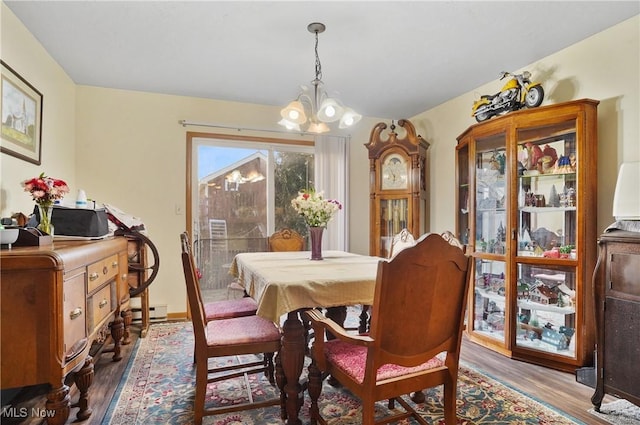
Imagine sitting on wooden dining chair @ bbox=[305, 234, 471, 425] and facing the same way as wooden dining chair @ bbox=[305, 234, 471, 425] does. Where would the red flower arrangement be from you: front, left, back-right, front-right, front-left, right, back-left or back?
front-left

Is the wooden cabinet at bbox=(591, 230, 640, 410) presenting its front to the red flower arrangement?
yes

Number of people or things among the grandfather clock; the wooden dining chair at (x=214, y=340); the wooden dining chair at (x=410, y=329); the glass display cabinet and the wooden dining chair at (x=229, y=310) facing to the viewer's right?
2

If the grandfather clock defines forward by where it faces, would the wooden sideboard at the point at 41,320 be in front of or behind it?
in front

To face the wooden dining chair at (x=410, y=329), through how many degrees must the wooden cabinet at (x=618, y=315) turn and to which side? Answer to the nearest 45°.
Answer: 0° — it already faces it

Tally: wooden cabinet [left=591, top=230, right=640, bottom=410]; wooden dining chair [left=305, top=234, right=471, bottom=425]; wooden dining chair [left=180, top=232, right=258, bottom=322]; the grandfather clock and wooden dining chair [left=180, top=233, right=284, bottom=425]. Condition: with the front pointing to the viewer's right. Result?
2

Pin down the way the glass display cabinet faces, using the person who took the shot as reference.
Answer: facing the viewer and to the left of the viewer

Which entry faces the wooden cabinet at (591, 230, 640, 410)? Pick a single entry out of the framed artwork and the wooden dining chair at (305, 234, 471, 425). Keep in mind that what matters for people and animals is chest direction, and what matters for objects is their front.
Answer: the framed artwork

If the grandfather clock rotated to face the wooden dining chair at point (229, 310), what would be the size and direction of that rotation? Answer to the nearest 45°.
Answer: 0° — it already faces it

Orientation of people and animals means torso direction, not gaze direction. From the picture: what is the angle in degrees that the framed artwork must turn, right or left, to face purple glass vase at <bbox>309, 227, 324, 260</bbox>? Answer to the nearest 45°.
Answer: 0° — it already faces it

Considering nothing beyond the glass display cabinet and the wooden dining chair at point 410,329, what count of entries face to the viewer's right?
0

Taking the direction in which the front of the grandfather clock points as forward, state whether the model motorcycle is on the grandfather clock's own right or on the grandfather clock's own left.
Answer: on the grandfather clock's own left

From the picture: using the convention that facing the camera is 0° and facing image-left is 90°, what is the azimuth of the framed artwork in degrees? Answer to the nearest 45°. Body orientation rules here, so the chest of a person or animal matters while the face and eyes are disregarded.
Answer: approximately 315°
